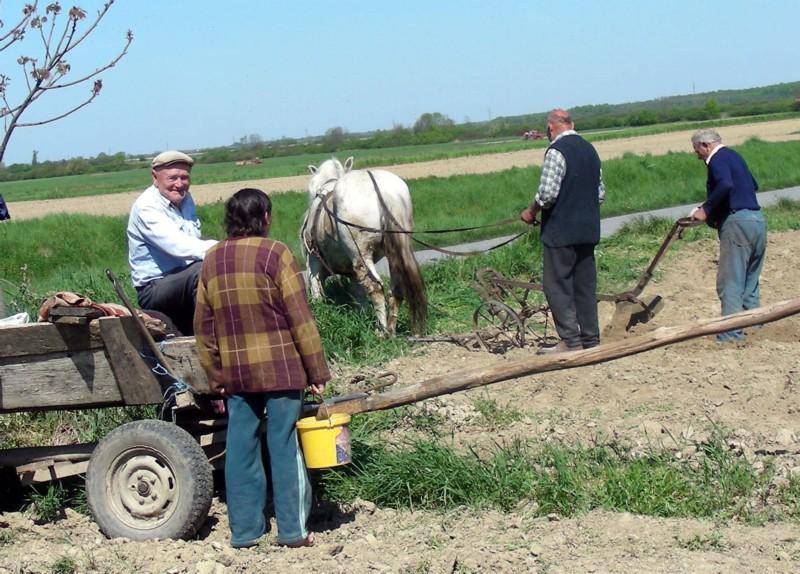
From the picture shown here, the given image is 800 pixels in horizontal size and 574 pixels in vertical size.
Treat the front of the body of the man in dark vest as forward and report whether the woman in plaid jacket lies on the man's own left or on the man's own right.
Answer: on the man's own left

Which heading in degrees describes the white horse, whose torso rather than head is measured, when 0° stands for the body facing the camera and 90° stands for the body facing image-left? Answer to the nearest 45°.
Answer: approximately 135°

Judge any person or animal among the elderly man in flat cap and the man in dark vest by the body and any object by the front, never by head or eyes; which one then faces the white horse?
the man in dark vest

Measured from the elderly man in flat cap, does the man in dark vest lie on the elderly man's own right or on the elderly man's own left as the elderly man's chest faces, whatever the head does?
on the elderly man's own left

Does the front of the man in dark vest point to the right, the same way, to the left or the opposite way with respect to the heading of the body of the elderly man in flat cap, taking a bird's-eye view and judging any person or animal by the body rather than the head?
the opposite way

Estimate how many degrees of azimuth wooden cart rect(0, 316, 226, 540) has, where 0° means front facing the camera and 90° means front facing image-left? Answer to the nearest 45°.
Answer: approximately 270°

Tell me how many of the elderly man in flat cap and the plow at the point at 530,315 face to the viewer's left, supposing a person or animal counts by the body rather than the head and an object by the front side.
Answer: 1

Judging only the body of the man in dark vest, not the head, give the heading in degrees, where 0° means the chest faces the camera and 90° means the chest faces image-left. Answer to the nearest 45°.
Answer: approximately 135°

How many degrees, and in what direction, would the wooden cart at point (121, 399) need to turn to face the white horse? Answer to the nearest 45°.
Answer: approximately 45° to its left

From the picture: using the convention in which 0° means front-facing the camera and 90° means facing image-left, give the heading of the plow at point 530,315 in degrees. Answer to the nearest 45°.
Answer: approximately 90°

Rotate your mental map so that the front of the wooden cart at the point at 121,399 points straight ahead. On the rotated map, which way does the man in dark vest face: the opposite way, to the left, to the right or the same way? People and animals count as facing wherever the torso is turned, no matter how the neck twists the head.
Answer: to the left

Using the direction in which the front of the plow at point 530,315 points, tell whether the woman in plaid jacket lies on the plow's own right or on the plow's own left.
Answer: on the plow's own left
